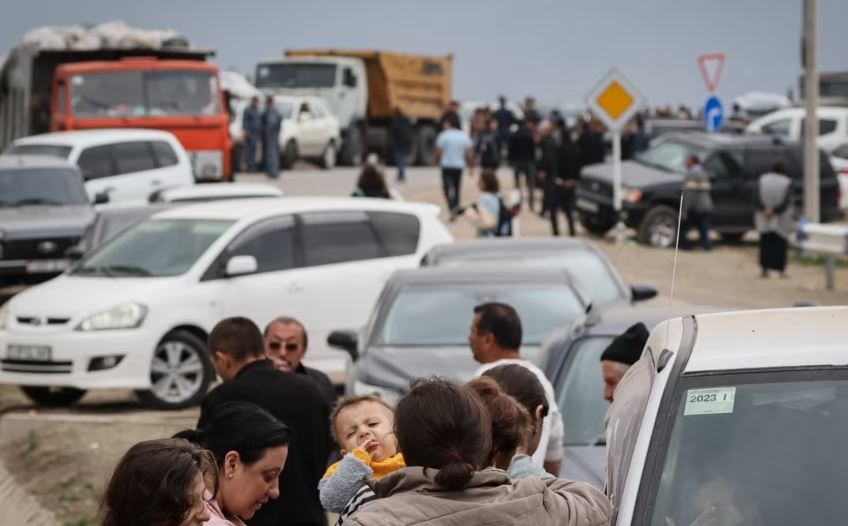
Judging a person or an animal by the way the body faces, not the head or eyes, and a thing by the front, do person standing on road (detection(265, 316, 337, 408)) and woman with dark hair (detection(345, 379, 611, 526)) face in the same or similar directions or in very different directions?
very different directions

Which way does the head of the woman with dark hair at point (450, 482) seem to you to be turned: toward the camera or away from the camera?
away from the camera

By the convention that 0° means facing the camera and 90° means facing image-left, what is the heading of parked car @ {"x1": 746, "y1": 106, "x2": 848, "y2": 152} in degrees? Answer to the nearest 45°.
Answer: approximately 90°

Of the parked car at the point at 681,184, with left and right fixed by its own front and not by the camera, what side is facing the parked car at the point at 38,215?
front

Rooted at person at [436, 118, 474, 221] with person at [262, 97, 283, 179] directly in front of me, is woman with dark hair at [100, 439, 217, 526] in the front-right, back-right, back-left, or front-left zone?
back-left

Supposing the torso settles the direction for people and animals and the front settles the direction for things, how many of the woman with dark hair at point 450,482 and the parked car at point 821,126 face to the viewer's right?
0

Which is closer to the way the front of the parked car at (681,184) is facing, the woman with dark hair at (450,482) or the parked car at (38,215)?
the parked car

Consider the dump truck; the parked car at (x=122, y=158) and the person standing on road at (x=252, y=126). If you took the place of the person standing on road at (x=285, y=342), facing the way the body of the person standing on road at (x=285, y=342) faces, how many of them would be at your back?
3

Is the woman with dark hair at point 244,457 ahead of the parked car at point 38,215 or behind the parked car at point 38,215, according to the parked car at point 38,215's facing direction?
ahead

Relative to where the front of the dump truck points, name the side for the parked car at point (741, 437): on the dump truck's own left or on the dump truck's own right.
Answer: on the dump truck's own left

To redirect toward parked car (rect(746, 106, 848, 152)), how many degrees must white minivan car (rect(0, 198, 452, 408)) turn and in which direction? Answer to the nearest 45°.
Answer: approximately 180°

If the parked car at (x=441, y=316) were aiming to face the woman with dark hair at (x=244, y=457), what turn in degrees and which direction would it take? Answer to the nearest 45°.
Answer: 0° — it already faces them
